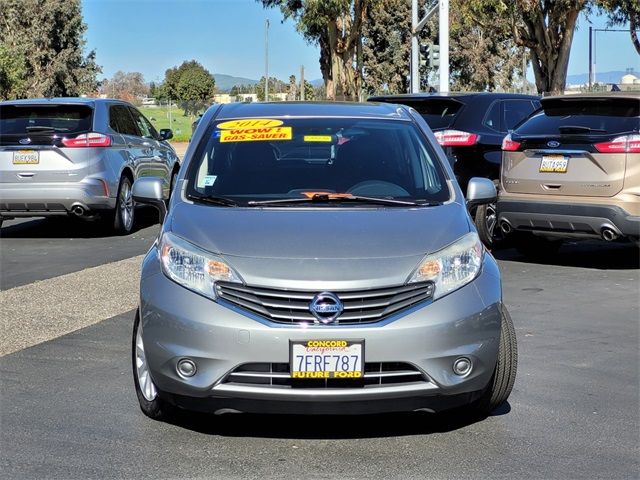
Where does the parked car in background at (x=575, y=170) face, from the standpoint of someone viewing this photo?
facing away from the viewer and to the right of the viewer

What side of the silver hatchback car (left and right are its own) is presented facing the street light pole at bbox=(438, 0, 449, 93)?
back

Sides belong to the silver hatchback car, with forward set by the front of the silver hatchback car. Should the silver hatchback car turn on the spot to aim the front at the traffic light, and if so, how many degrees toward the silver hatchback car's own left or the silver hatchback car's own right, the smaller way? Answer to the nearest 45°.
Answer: approximately 180°

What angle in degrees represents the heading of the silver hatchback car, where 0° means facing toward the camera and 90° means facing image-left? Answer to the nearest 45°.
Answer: approximately 0°

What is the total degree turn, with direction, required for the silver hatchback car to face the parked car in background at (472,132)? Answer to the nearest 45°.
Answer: approximately 180°

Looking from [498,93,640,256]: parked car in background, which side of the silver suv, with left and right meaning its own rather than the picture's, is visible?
right

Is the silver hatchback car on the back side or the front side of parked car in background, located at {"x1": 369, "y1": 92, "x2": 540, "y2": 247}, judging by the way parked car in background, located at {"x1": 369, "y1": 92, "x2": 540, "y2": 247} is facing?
on the back side

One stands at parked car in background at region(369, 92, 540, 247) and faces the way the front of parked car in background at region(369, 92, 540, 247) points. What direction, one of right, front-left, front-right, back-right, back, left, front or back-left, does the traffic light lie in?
front-left

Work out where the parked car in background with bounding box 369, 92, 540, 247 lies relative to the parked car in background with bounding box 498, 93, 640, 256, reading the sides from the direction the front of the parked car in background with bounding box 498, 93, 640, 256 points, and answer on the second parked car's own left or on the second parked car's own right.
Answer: on the second parked car's own left

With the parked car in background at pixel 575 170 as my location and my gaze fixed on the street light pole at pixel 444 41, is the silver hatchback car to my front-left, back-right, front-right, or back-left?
back-left

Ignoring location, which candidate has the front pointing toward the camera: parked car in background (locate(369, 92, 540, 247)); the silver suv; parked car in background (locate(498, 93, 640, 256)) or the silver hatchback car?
the silver hatchback car
